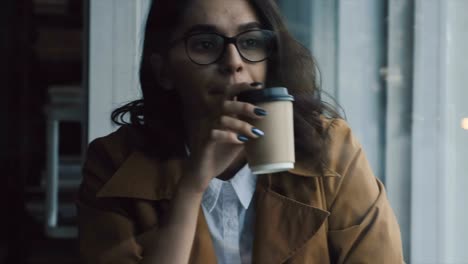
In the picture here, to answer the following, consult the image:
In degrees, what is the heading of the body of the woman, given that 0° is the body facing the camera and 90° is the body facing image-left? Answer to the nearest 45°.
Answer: approximately 0°
